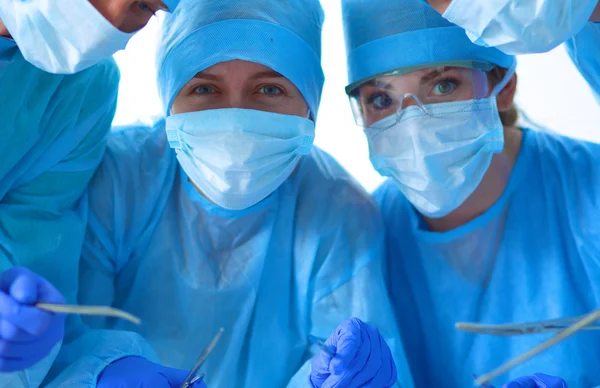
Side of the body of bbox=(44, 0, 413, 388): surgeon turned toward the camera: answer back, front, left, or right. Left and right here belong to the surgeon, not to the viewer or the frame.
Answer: front

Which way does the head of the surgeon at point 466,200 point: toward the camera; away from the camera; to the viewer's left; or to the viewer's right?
toward the camera

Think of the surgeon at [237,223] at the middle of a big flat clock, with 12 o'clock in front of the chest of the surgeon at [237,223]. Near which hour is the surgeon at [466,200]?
the surgeon at [466,200] is roughly at 9 o'clock from the surgeon at [237,223].

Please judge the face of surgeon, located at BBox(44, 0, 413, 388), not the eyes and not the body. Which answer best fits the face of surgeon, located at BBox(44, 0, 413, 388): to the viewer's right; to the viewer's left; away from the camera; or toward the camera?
toward the camera

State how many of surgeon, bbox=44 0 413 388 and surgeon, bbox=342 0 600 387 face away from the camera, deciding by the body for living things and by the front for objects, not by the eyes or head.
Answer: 0

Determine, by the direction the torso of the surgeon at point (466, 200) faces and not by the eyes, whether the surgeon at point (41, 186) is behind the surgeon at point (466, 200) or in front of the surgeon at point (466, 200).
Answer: in front

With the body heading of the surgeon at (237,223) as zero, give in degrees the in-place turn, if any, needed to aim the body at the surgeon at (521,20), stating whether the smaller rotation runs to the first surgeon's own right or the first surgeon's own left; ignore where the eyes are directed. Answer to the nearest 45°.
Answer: approximately 45° to the first surgeon's own left
